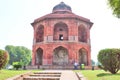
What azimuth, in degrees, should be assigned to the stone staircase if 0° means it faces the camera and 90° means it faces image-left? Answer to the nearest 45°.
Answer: approximately 0°

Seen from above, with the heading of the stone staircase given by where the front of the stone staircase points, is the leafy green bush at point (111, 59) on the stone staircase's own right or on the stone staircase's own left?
on the stone staircase's own left

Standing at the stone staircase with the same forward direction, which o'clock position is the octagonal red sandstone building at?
The octagonal red sandstone building is roughly at 6 o'clock from the stone staircase.
